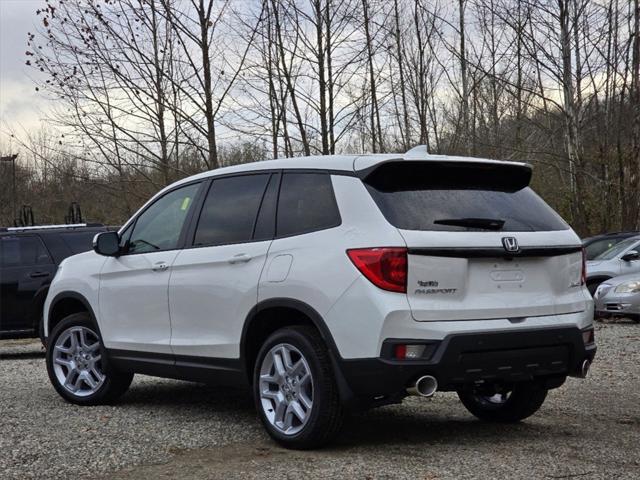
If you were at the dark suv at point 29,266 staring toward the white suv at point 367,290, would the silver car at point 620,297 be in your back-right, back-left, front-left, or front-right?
front-left

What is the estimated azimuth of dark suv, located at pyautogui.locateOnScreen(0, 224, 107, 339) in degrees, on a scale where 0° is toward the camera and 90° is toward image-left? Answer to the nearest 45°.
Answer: approximately 90°

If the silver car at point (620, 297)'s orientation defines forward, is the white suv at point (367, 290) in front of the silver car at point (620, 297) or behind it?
in front

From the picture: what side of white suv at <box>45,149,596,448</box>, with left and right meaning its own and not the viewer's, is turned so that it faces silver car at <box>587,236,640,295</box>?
right

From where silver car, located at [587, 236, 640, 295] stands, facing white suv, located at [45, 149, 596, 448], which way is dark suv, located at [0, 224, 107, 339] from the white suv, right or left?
right

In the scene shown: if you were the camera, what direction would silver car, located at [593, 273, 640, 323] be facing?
facing the viewer and to the left of the viewer

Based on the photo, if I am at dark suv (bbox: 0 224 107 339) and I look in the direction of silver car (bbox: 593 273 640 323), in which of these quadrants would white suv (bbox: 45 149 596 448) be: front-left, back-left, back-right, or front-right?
front-right

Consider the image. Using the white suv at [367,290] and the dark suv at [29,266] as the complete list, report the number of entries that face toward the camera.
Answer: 0

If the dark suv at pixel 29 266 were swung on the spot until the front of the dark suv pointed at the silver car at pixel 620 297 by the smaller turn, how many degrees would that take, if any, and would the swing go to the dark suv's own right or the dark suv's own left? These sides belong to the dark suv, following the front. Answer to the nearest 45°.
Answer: approximately 180°

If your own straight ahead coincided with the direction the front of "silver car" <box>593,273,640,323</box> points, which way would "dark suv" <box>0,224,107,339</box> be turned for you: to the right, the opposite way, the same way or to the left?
the same way

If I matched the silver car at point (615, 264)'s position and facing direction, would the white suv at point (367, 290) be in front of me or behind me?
in front

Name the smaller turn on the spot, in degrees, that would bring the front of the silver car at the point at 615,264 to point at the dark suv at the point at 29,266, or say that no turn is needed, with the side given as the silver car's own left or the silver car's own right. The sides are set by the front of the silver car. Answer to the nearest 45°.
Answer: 0° — it already faces it

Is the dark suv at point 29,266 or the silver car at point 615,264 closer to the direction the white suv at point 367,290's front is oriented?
the dark suv

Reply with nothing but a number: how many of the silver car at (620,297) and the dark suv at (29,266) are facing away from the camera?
0

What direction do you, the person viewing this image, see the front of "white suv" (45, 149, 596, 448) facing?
facing away from the viewer and to the left of the viewer
